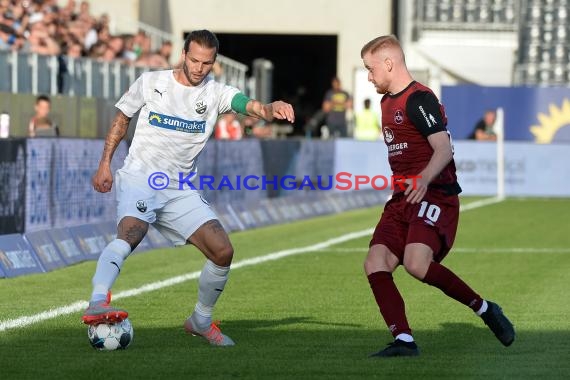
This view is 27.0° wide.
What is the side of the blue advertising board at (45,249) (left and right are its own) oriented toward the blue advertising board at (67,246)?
left

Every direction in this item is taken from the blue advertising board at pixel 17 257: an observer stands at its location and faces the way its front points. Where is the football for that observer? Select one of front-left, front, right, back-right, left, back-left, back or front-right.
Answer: front-right

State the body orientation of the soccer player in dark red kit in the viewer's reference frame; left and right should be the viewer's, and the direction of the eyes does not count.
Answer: facing the viewer and to the left of the viewer

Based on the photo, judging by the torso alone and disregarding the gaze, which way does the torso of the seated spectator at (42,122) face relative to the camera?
toward the camera

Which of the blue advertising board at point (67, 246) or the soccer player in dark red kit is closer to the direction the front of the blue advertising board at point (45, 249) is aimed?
the soccer player in dark red kit

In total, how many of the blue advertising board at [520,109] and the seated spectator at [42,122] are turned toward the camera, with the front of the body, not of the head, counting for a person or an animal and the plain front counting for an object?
2

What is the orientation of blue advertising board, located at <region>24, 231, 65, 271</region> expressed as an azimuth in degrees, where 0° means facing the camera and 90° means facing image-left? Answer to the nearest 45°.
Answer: approximately 315°

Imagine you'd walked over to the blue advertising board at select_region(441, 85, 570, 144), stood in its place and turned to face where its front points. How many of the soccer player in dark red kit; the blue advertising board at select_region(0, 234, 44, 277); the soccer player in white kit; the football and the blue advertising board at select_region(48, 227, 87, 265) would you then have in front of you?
5

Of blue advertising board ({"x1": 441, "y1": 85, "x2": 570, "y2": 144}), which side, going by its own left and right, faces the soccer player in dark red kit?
front

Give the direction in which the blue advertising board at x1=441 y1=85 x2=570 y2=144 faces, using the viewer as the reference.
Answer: facing the viewer

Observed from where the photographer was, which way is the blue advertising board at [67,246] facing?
facing the viewer and to the right of the viewer

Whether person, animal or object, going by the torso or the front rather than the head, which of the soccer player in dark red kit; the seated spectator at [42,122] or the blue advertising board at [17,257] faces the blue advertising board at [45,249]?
the seated spectator

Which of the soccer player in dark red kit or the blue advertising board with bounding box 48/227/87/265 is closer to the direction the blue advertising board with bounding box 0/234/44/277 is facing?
the soccer player in dark red kit

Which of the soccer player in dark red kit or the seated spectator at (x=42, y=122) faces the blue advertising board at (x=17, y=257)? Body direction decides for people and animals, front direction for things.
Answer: the seated spectator

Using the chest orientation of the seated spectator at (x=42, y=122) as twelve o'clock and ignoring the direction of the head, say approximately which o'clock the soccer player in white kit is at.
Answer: The soccer player in white kit is roughly at 12 o'clock from the seated spectator.

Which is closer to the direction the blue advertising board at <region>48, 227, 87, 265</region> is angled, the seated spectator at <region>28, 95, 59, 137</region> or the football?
the football
